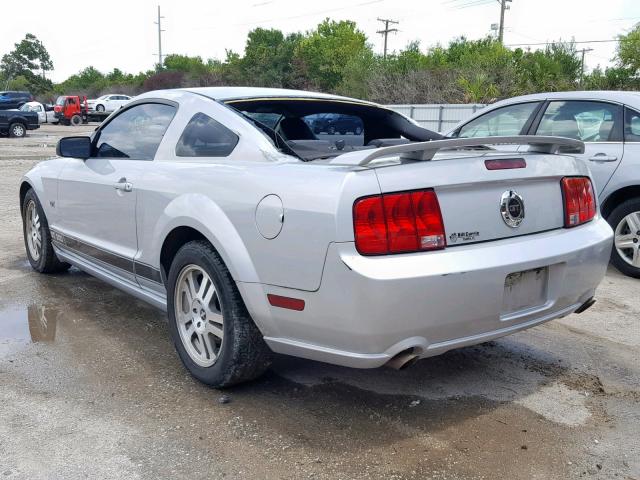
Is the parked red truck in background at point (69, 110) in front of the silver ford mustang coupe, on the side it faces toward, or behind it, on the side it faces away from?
in front

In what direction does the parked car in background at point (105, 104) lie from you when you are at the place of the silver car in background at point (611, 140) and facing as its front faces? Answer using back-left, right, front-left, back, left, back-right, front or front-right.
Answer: front-right

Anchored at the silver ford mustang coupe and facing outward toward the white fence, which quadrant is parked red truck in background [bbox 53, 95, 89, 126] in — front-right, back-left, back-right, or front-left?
front-left

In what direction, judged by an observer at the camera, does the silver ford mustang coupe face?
facing away from the viewer and to the left of the viewer

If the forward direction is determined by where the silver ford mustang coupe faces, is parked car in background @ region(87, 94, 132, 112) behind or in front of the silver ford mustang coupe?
in front

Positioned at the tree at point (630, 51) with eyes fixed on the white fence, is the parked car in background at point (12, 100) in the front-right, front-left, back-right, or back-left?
front-right

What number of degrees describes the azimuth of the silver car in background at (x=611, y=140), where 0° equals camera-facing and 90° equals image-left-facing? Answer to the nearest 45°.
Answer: approximately 90°

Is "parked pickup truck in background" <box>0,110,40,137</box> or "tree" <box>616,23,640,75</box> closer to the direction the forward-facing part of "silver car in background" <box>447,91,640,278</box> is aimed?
the parked pickup truck in background

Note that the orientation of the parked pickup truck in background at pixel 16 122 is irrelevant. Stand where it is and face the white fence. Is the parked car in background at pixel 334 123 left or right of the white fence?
right

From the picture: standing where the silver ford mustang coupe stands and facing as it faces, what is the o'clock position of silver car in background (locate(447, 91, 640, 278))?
The silver car in background is roughly at 3 o'clock from the silver ford mustang coupe.

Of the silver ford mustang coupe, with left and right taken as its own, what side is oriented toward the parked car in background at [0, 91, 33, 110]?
front

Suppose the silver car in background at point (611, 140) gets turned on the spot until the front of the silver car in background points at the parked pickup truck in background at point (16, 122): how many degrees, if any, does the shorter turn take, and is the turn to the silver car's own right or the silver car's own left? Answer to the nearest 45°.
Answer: approximately 45° to the silver car's own right

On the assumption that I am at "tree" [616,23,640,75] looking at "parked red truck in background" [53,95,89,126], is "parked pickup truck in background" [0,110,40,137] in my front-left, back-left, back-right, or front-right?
front-left

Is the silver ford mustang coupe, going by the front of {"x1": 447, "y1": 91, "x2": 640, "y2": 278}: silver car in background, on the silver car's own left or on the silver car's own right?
on the silver car's own left

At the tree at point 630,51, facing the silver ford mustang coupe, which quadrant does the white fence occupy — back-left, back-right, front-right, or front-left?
front-right

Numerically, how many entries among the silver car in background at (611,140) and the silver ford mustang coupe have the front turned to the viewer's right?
0

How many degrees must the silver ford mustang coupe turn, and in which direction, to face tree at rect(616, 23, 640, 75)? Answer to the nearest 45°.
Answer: approximately 90° to its right
